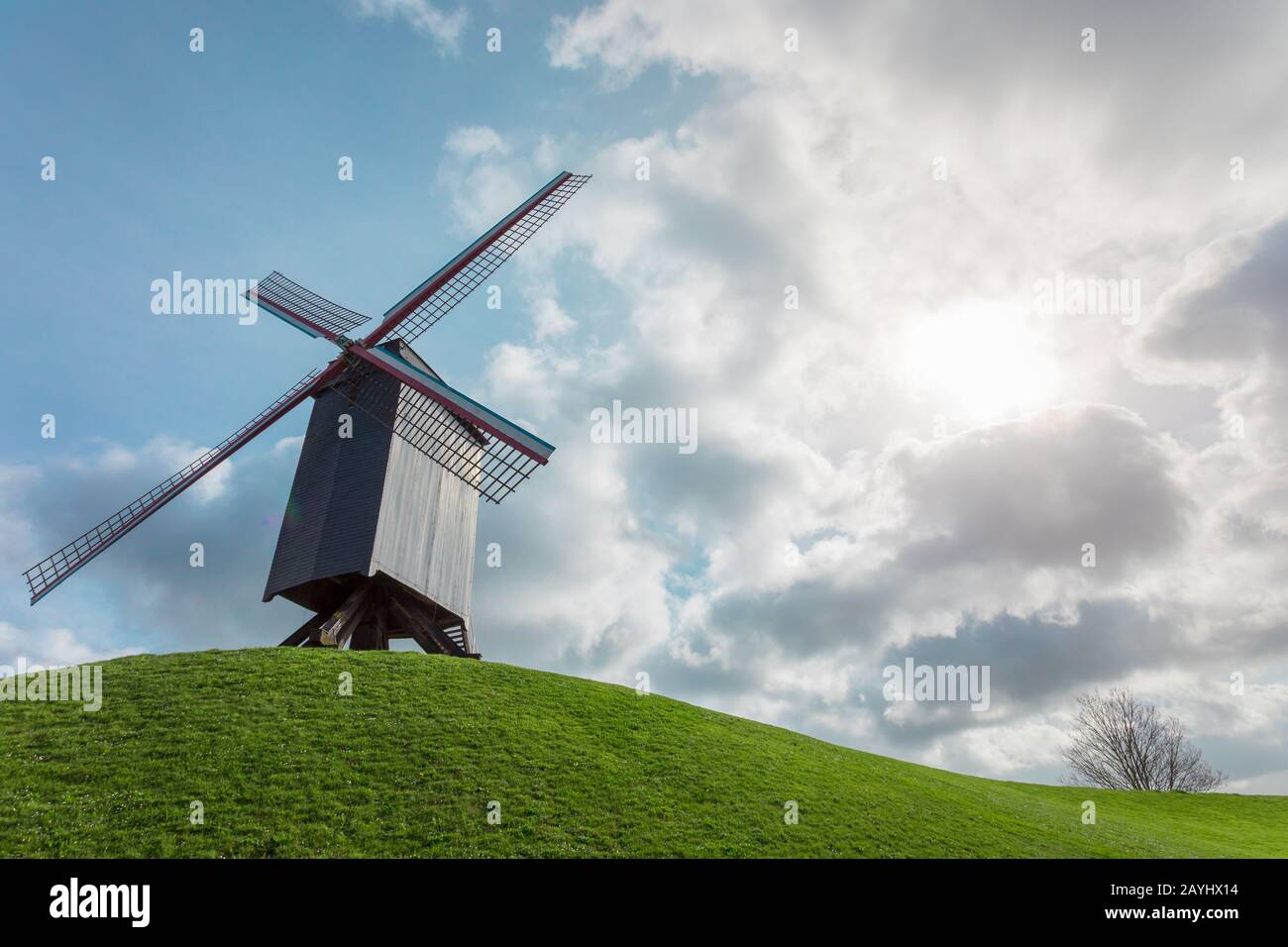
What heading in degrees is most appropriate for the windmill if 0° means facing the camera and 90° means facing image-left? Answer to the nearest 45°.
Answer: approximately 45°
